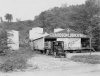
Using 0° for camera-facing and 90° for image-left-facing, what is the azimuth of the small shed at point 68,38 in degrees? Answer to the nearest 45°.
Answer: approximately 0°

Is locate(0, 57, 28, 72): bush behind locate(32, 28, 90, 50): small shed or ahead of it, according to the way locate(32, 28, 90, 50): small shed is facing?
ahead

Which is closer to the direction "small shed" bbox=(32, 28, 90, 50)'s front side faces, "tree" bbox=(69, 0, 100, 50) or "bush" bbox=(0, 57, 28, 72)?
the bush

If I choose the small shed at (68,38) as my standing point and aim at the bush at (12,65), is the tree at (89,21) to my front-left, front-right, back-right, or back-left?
back-left

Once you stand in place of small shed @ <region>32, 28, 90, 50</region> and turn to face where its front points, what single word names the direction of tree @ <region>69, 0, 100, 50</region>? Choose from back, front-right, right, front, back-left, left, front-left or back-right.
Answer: back-left
